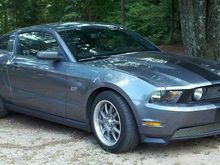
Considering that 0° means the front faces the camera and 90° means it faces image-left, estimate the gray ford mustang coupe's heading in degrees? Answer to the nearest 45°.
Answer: approximately 315°

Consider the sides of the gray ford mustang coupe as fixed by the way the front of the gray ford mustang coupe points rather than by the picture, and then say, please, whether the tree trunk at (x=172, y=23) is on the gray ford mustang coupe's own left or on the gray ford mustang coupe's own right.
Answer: on the gray ford mustang coupe's own left

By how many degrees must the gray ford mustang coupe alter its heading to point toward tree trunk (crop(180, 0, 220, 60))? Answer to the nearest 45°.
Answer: approximately 90° to its left
